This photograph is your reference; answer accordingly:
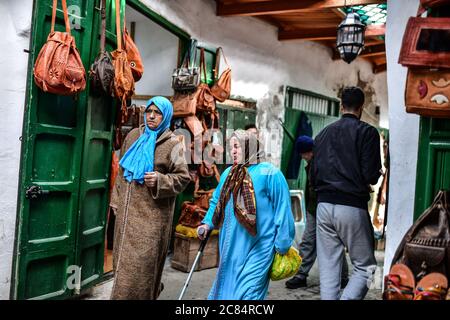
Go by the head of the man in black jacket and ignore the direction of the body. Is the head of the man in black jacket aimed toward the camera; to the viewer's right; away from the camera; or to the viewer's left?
away from the camera

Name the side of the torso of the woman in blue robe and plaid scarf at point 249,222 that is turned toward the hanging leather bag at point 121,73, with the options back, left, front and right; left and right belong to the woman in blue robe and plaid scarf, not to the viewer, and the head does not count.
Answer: right

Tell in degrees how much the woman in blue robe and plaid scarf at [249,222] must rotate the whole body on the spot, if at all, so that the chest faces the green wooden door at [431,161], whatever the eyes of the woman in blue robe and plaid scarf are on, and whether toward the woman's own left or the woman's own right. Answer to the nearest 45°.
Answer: approximately 135° to the woman's own left

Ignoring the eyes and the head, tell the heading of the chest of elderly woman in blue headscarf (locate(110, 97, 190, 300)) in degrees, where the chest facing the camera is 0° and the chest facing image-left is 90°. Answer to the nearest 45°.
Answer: approximately 45°

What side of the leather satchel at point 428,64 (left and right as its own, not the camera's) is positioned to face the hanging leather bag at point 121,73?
right

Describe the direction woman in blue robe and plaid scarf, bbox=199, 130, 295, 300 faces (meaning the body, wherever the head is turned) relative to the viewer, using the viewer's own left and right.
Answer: facing the viewer and to the left of the viewer

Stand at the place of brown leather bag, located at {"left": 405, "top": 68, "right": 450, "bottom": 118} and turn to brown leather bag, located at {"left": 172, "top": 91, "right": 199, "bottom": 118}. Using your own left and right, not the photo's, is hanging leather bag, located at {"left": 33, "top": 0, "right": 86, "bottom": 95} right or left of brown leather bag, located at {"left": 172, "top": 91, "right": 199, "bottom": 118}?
left

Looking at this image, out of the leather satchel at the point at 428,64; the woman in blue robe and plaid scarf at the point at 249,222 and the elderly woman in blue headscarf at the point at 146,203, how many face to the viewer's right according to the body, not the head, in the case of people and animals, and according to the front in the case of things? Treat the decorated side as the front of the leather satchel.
0

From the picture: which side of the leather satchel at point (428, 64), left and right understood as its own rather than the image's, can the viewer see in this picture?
front

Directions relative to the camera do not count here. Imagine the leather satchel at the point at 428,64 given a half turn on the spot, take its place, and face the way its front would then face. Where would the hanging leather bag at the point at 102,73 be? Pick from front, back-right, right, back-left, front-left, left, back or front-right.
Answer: left

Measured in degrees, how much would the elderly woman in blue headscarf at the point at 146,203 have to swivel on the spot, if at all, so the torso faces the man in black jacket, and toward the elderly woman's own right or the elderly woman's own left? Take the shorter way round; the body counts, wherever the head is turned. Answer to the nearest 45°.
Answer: approximately 135° to the elderly woman's own left
